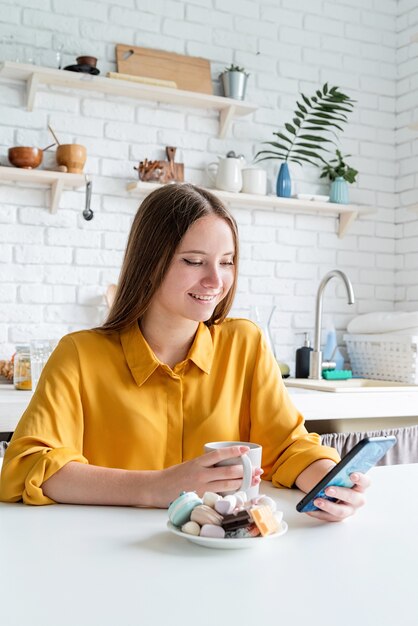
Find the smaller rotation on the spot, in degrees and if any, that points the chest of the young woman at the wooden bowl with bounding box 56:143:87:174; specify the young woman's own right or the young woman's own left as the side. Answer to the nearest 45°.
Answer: approximately 135° to the young woman's own left

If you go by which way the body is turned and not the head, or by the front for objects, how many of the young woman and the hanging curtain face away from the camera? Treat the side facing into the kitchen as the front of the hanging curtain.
0

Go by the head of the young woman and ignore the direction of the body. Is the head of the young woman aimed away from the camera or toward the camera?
toward the camera

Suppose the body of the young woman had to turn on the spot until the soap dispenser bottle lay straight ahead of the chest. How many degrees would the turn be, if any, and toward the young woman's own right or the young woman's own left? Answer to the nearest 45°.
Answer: approximately 135° to the young woman's own left

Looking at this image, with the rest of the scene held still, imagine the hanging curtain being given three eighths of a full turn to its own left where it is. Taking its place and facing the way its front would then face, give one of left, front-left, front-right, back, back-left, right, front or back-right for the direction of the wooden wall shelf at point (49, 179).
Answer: back

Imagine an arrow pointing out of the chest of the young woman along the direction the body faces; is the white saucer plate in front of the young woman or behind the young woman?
in front

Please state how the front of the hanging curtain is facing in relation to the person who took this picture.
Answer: facing the viewer and to the left of the viewer

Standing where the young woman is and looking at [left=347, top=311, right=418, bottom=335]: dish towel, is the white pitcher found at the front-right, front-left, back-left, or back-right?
front-left

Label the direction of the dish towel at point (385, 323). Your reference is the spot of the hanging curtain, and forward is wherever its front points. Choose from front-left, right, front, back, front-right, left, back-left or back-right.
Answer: back-right

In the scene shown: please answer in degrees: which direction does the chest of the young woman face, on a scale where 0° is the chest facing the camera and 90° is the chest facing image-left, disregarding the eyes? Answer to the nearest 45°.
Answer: approximately 315°

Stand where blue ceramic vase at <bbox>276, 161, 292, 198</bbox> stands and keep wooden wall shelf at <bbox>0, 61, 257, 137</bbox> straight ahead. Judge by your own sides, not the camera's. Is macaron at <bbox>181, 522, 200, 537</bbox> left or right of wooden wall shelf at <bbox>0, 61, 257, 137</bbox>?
left
